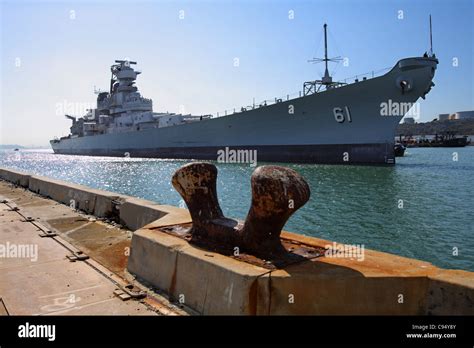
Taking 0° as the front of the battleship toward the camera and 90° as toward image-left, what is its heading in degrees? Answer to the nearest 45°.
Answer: approximately 315°

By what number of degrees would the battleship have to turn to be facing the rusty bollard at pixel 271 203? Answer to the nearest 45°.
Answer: approximately 45° to its right
